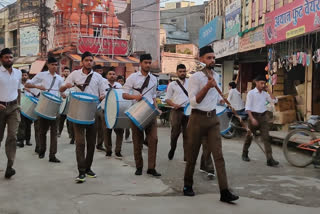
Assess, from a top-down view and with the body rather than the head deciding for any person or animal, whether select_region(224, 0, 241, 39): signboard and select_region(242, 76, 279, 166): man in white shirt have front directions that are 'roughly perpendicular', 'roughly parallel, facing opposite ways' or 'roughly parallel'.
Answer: roughly perpendicular

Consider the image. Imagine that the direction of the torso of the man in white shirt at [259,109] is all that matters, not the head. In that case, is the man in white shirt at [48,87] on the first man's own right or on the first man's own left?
on the first man's own right

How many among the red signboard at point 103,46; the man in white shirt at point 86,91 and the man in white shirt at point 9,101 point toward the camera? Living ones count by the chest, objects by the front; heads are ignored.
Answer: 3

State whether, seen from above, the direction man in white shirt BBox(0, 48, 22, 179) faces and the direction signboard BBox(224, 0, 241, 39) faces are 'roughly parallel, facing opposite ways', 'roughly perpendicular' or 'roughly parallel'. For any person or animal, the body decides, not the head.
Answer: roughly perpendicular

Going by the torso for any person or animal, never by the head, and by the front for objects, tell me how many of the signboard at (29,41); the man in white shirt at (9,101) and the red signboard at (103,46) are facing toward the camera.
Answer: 3

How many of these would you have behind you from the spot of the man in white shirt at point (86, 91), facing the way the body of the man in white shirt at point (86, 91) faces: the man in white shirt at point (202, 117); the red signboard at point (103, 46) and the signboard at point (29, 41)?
2

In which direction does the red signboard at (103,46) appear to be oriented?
toward the camera

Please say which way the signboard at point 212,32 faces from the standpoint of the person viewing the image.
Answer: facing the viewer and to the left of the viewer

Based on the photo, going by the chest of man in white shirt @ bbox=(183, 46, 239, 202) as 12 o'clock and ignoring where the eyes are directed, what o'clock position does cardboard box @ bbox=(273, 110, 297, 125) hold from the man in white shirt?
The cardboard box is roughly at 8 o'clock from the man in white shirt.

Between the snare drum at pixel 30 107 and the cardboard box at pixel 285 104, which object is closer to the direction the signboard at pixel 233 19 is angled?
the snare drum

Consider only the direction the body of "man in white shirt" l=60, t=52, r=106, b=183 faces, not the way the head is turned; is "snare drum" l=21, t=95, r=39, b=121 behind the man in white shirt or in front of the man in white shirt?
behind

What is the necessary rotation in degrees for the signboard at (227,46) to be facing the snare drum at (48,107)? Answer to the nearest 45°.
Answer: approximately 45° to its left

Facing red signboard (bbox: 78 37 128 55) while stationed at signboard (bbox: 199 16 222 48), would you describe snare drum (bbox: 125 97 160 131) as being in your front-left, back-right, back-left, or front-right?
back-left
